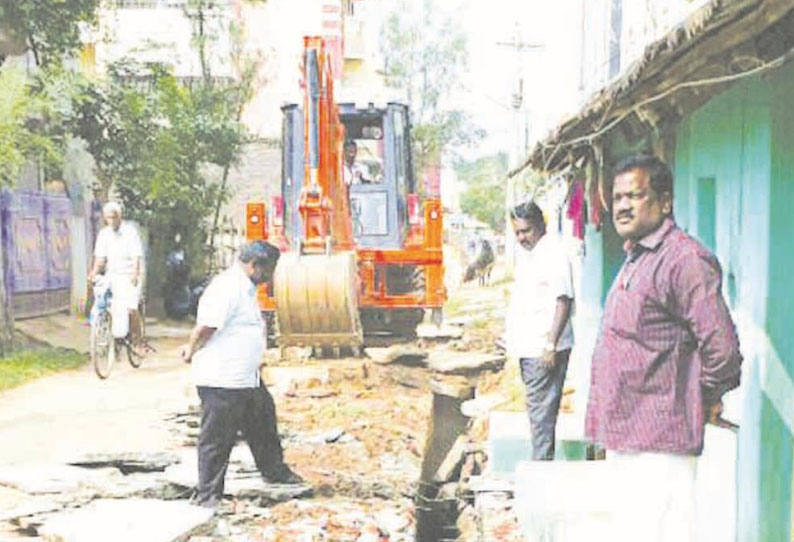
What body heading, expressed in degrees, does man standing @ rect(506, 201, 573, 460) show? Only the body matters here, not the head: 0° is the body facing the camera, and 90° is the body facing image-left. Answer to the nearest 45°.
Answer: approximately 45°

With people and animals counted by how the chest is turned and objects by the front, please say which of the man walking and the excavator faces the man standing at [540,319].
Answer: the man walking

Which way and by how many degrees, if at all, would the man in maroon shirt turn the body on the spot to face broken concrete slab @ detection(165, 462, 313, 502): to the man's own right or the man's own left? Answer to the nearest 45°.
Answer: approximately 90° to the man's own right

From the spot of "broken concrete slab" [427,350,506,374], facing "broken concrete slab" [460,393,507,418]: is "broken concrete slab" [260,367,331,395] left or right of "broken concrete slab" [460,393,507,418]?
right

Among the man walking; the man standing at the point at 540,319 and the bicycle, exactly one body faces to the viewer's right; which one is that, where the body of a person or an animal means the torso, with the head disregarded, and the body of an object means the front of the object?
the man walking

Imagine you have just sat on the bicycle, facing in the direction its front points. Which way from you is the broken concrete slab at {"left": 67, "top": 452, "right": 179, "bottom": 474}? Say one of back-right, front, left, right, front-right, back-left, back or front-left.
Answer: front-left

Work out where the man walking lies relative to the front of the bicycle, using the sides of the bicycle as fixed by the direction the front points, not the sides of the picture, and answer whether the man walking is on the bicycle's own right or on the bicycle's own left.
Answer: on the bicycle's own left

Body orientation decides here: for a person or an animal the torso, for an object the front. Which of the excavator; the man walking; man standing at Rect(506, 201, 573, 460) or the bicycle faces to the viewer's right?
the man walking

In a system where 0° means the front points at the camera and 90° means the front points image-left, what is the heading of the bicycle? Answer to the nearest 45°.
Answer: approximately 45°

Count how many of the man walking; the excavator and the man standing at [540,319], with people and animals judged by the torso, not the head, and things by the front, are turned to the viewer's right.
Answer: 1

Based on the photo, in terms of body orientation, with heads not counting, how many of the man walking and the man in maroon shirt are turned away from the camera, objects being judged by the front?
0

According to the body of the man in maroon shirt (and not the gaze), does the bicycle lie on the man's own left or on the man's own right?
on the man's own right

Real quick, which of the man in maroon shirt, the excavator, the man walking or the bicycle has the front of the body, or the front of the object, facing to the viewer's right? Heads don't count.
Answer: the man walking

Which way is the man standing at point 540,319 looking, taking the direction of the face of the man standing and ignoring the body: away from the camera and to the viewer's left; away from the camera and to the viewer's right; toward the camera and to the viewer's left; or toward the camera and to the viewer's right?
toward the camera and to the viewer's left
